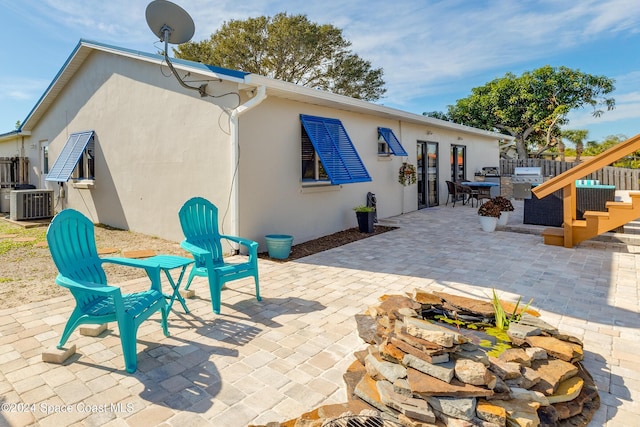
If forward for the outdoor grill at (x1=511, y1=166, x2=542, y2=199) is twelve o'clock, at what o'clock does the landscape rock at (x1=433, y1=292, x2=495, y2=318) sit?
The landscape rock is roughly at 12 o'clock from the outdoor grill.

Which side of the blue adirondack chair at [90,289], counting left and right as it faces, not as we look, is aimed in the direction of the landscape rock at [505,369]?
front

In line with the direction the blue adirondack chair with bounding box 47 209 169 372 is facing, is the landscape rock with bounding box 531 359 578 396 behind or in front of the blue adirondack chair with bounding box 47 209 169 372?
in front

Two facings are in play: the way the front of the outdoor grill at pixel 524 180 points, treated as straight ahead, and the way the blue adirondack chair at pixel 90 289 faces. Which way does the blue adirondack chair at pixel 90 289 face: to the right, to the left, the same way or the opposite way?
to the left

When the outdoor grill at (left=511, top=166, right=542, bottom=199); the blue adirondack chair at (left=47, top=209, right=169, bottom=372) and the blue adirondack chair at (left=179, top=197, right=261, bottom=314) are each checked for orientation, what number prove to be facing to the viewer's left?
0

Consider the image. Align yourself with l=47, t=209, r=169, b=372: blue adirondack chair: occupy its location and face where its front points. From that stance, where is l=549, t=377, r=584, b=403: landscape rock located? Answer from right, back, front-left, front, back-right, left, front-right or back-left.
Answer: front

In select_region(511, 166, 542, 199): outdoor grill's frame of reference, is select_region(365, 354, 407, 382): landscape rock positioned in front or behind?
in front

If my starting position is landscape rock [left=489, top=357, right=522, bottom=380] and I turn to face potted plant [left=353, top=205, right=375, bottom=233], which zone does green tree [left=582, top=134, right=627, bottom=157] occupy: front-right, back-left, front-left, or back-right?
front-right

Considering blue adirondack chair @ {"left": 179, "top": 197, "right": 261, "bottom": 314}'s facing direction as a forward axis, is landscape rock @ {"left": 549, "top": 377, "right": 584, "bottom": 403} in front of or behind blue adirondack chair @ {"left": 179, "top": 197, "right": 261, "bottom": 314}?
in front

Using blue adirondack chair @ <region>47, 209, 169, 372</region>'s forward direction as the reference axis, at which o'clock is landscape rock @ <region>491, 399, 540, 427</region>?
The landscape rock is roughly at 12 o'clock from the blue adirondack chair.

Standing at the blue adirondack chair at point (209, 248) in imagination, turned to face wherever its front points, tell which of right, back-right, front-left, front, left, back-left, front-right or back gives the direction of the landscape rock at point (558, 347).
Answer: front

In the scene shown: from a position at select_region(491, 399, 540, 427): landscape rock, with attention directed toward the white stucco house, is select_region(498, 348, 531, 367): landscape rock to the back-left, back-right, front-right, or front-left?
front-right

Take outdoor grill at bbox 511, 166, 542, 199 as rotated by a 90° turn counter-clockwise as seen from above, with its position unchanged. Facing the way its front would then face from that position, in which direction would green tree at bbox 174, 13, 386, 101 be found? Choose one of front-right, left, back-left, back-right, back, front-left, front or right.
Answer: back

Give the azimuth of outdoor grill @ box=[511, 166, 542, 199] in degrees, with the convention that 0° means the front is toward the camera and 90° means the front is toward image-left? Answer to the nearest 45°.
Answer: approximately 0°

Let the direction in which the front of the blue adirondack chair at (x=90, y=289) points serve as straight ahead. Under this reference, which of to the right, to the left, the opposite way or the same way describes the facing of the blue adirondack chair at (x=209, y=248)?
the same way

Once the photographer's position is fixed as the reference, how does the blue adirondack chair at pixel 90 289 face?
facing the viewer and to the right of the viewer
